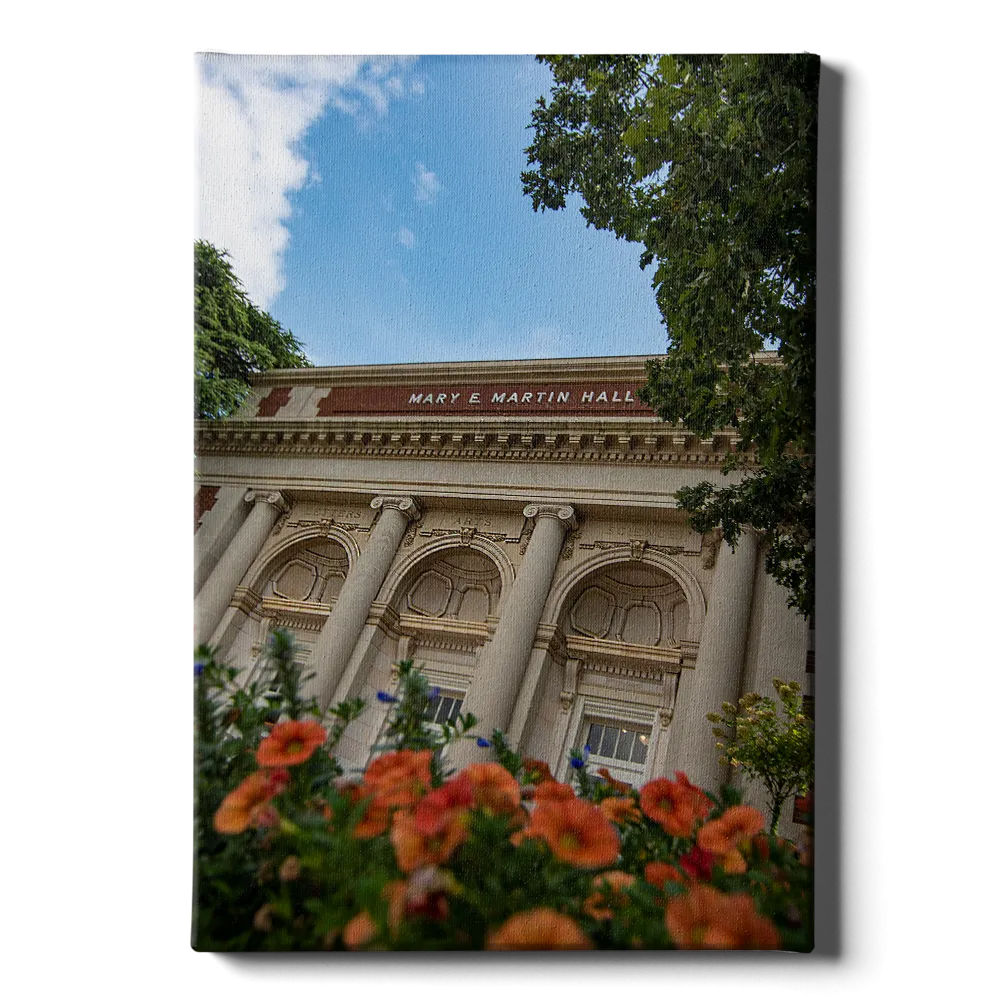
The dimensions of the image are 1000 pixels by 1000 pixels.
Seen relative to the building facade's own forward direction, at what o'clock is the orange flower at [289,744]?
The orange flower is roughly at 11 o'clock from the building facade.

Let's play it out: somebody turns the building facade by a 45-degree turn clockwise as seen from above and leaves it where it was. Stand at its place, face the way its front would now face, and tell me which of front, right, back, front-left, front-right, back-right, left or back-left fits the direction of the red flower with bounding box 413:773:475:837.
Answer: left

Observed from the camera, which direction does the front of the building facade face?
facing the viewer and to the left of the viewer

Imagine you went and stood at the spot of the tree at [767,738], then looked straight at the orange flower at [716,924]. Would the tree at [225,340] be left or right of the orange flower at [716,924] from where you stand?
right

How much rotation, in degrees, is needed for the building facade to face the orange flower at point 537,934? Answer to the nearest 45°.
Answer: approximately 45° to its left

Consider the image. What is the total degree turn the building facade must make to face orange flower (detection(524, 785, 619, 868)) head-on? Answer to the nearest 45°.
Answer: approximately 45° to its left

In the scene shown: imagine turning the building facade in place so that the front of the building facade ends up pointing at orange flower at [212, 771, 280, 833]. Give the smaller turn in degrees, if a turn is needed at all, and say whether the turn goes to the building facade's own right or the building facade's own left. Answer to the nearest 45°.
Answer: approximately 45° to the building facade's own left
